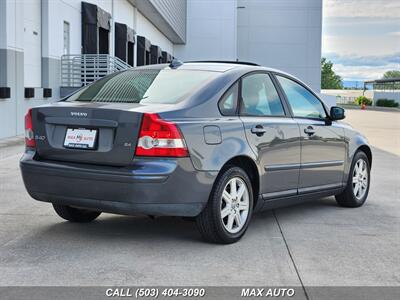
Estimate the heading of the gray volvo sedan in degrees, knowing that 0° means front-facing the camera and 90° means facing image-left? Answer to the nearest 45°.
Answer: approximately 225°
